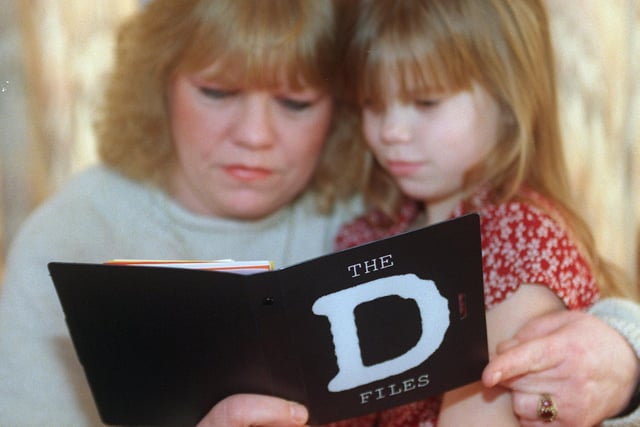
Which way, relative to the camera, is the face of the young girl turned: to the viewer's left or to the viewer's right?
to the viewer's left

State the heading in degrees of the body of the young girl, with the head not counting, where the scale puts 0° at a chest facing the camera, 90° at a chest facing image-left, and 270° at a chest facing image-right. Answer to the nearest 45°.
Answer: approximately 45°
